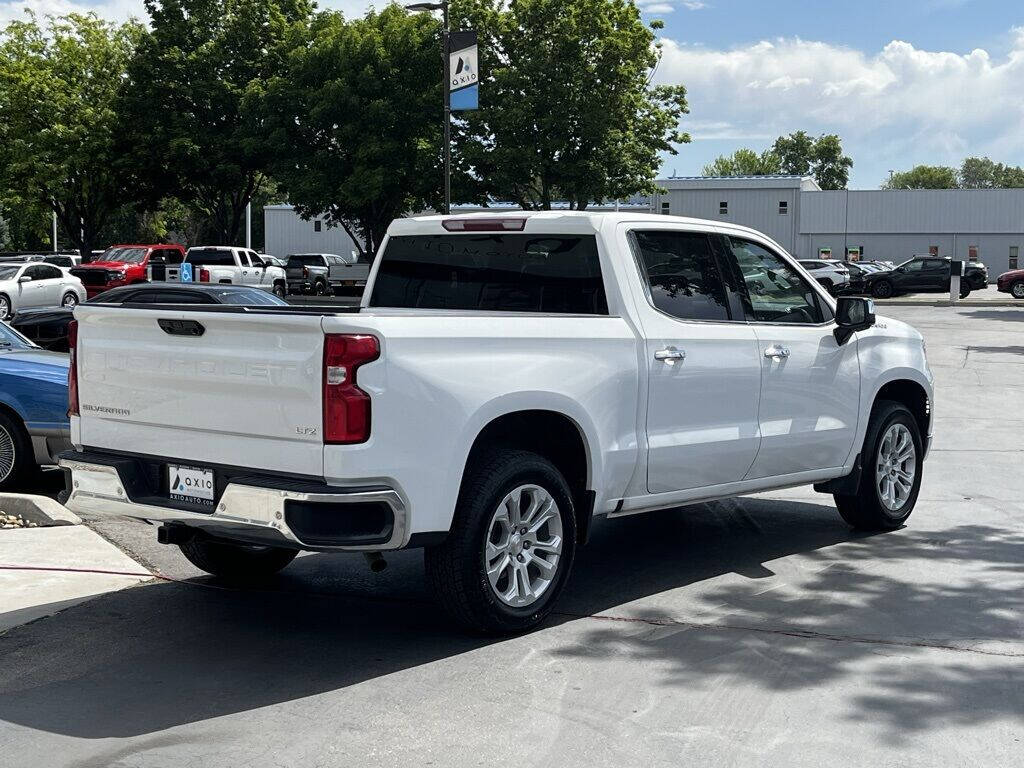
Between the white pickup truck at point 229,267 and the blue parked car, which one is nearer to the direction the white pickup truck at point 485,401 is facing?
the white pickup truck

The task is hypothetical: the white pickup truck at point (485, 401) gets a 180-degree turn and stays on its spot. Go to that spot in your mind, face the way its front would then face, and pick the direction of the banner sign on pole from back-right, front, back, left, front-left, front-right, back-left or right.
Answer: back-right

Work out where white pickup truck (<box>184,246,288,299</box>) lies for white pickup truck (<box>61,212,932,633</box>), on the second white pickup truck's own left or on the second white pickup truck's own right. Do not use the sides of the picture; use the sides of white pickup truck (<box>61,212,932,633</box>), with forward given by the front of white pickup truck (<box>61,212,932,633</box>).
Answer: on the second white pickup truck's own left

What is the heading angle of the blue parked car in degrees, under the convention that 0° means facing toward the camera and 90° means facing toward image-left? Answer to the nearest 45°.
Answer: approximately 270°

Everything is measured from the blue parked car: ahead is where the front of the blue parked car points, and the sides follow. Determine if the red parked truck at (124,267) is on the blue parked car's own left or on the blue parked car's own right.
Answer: on the blue parked car's own left

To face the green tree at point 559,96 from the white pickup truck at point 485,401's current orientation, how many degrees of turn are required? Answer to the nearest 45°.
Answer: approximately 45° to its left

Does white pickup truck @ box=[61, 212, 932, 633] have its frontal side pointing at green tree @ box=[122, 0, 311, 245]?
no

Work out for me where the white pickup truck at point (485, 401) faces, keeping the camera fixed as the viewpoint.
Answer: facing away from the viewer and to the right of the viewer

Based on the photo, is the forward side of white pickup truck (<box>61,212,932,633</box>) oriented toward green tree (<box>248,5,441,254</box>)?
no

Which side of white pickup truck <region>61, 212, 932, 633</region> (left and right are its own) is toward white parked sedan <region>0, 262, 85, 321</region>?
left

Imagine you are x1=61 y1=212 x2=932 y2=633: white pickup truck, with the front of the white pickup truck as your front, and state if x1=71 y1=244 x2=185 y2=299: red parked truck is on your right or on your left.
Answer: on your left

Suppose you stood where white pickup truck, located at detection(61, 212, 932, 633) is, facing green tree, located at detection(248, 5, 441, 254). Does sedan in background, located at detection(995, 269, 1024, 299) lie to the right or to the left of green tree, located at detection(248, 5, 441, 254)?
right

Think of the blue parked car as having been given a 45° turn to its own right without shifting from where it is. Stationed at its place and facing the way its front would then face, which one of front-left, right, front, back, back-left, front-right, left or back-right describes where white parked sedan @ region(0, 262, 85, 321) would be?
back-left
